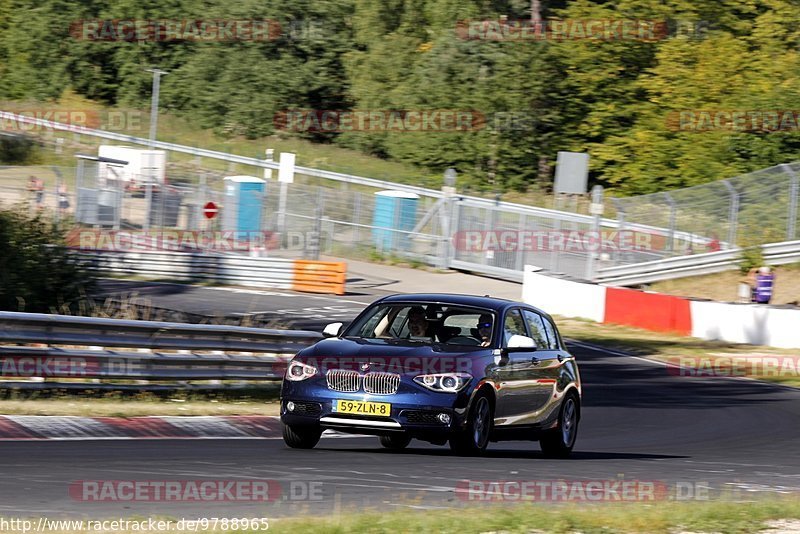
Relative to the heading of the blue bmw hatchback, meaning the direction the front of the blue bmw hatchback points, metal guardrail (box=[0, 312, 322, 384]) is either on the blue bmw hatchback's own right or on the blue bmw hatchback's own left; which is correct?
on the blue bmw hatchback's own right

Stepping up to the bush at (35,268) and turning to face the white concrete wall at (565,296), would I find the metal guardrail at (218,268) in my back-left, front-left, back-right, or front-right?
front-left

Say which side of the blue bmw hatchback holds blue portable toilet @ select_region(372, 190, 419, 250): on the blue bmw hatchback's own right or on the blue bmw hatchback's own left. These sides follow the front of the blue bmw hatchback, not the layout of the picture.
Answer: on the blue bmw hatchback's own right

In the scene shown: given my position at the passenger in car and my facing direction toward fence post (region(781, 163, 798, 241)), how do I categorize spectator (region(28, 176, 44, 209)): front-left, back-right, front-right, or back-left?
front-left

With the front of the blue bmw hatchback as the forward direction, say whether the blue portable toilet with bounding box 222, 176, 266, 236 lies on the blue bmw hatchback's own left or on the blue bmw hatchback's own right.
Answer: on the blue bmw hatchback's own right

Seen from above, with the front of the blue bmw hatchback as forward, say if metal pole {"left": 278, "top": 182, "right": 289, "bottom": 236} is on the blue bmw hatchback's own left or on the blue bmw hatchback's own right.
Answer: on the blue bmw hatchback's own right

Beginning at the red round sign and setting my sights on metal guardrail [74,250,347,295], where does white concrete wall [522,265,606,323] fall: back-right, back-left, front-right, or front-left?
front-left

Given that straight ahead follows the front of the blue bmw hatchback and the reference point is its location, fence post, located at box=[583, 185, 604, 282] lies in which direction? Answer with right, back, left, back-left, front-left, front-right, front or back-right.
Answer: back-right

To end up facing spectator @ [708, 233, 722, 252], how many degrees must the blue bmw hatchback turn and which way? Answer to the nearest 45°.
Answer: approximately 135° to its right

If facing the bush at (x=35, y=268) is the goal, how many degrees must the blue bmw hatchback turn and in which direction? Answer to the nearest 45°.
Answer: approximately 90° to its right
